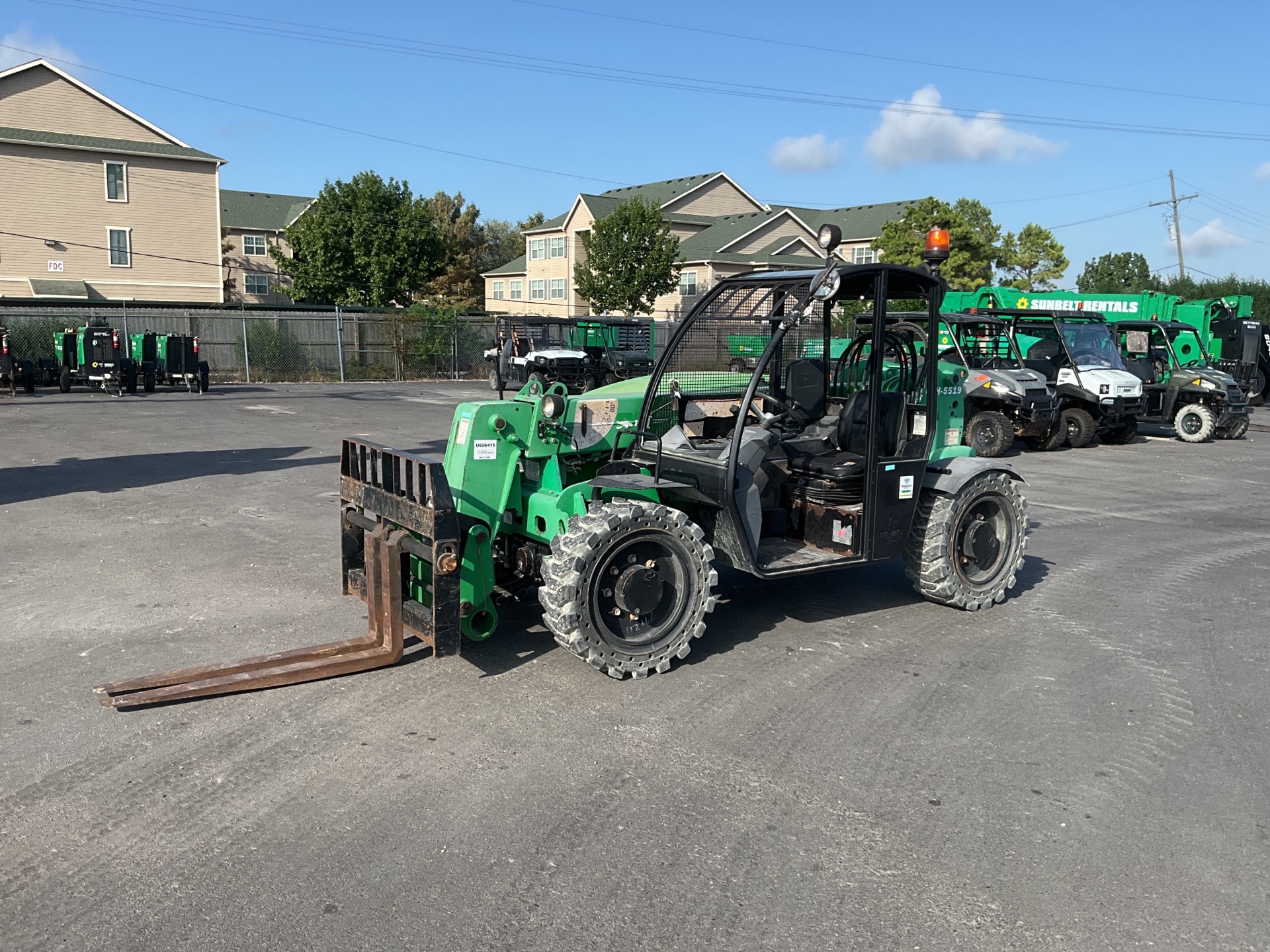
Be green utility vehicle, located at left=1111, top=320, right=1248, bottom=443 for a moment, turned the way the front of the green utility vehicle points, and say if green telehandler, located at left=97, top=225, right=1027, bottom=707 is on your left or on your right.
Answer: on your right

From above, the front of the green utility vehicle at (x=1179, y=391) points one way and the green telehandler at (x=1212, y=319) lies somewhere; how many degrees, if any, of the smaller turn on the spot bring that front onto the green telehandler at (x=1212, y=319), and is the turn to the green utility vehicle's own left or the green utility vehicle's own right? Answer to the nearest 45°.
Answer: approximately 135° to the green utility vehicle's own left

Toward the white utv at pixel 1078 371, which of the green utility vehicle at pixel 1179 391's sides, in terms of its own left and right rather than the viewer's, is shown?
right

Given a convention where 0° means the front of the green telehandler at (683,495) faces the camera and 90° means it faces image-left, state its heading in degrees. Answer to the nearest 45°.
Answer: approximately 45°

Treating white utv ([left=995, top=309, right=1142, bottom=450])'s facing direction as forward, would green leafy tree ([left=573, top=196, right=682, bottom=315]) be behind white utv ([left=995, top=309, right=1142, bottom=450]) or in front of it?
behind

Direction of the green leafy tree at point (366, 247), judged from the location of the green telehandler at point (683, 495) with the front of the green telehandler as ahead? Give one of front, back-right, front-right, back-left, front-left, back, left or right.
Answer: back-right

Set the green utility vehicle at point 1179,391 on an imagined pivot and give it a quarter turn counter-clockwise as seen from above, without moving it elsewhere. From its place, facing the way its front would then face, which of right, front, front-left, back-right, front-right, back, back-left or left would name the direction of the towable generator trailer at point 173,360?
back-left
